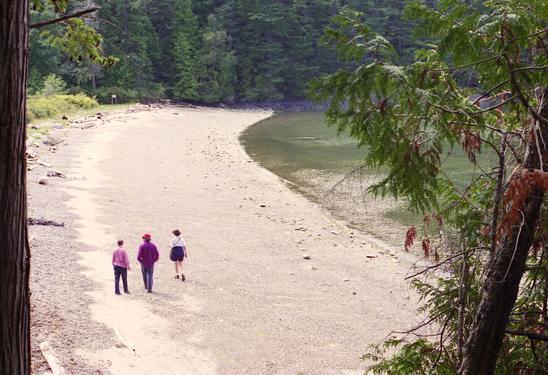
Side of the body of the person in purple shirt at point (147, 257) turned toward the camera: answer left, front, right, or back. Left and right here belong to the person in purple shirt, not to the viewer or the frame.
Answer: back

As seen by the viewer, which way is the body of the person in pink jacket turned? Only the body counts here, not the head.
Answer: away from the camera

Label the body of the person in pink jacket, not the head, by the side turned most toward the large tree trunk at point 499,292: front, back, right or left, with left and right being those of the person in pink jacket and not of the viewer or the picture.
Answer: back

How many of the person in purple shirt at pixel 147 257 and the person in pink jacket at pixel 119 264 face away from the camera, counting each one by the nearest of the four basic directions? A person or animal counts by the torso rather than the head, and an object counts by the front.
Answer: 2

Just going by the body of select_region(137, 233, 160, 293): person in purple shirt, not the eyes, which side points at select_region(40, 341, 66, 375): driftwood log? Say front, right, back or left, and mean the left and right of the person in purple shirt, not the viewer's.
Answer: back

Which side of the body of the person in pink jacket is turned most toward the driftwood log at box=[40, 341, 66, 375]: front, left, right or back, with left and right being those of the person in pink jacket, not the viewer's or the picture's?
back

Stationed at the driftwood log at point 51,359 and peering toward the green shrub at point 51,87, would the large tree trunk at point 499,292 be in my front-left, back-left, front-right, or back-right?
back-right

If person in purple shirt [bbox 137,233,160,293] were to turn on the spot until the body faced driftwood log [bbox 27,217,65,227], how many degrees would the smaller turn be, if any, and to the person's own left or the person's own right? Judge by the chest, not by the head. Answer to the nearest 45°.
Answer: approximately 45° to the person's own left

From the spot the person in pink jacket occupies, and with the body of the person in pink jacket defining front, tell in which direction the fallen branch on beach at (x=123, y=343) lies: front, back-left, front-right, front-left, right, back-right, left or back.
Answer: back

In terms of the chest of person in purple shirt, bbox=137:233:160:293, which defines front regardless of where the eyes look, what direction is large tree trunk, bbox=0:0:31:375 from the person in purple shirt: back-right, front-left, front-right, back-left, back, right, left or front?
back

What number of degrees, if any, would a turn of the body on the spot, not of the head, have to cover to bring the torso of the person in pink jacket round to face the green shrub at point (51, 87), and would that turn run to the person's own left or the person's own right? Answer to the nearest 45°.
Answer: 0° — they already face it
